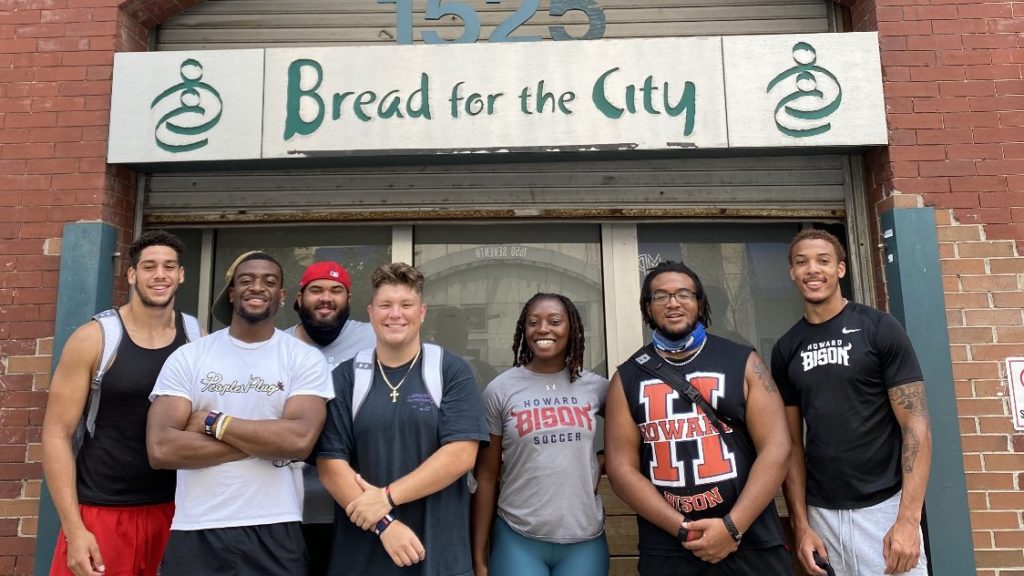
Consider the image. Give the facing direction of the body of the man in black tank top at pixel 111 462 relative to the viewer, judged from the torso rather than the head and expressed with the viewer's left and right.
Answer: facing the viewer and to the right of the viewer

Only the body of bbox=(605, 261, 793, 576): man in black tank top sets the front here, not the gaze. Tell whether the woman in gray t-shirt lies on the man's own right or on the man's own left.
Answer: on the man's own right

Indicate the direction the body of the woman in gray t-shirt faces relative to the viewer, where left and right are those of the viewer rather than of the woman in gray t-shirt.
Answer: facing the viewer

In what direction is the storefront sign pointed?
toward the camera

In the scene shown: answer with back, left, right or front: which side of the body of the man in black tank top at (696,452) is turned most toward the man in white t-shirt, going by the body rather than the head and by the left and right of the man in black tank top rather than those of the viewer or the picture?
right

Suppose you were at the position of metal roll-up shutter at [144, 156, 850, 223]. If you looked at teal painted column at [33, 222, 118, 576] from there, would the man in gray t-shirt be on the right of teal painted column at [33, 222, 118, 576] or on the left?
left

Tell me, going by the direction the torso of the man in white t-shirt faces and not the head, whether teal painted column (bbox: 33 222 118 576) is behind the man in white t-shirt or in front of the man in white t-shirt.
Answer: behind

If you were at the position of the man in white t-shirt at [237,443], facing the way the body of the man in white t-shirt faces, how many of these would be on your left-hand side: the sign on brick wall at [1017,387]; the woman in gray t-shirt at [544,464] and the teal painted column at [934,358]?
3

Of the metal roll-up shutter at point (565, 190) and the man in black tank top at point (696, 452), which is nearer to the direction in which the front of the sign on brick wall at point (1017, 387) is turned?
the man in black tank top

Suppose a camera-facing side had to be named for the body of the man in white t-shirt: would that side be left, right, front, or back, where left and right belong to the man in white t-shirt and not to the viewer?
front

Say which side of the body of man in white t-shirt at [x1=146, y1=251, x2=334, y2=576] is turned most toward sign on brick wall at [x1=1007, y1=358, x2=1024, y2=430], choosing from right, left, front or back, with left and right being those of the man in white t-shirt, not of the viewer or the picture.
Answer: left
